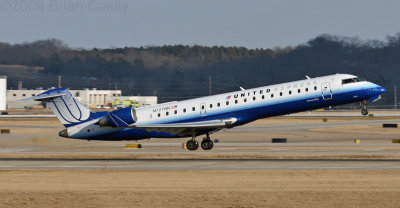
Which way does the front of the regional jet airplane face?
to the viewer's right
